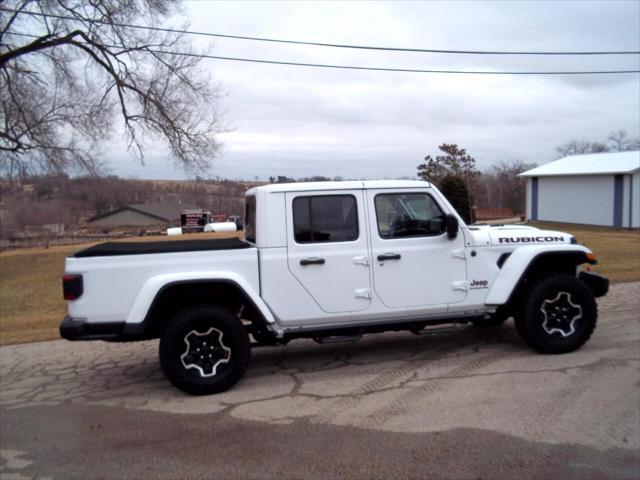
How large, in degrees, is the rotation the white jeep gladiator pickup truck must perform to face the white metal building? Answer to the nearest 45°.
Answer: approximately 45° to its left

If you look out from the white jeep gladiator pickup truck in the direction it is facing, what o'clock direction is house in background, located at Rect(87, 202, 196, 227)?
The house in background is roughly at 8 o'clock from the white jeep gladiator pickup truck.

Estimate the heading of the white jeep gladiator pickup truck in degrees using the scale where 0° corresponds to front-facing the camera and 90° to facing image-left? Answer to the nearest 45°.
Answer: approximately 270°

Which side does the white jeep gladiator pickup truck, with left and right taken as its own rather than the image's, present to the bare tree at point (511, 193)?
left
